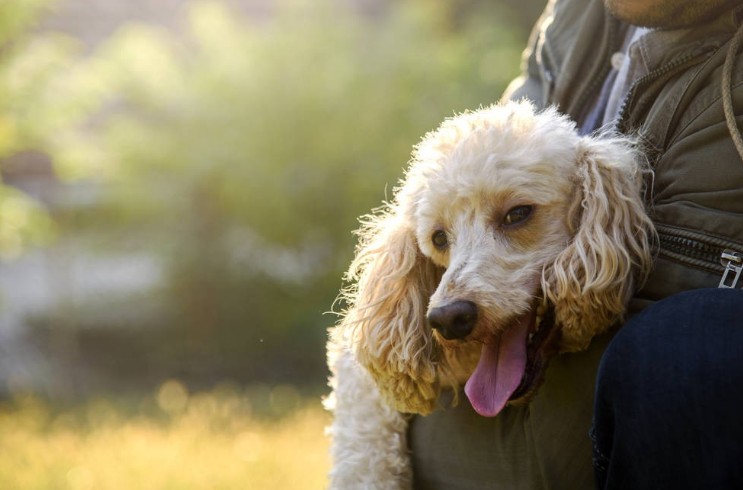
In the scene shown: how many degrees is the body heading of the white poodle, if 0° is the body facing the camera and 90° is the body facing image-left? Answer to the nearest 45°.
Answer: approximately 45°

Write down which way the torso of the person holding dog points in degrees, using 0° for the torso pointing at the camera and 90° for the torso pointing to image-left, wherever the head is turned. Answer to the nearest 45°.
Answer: approximately 45°
